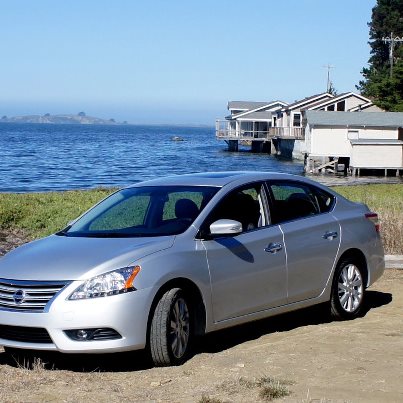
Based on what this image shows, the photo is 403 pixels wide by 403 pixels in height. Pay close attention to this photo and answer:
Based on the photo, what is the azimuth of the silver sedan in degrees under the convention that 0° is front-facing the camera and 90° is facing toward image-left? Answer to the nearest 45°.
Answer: approximately 45°
